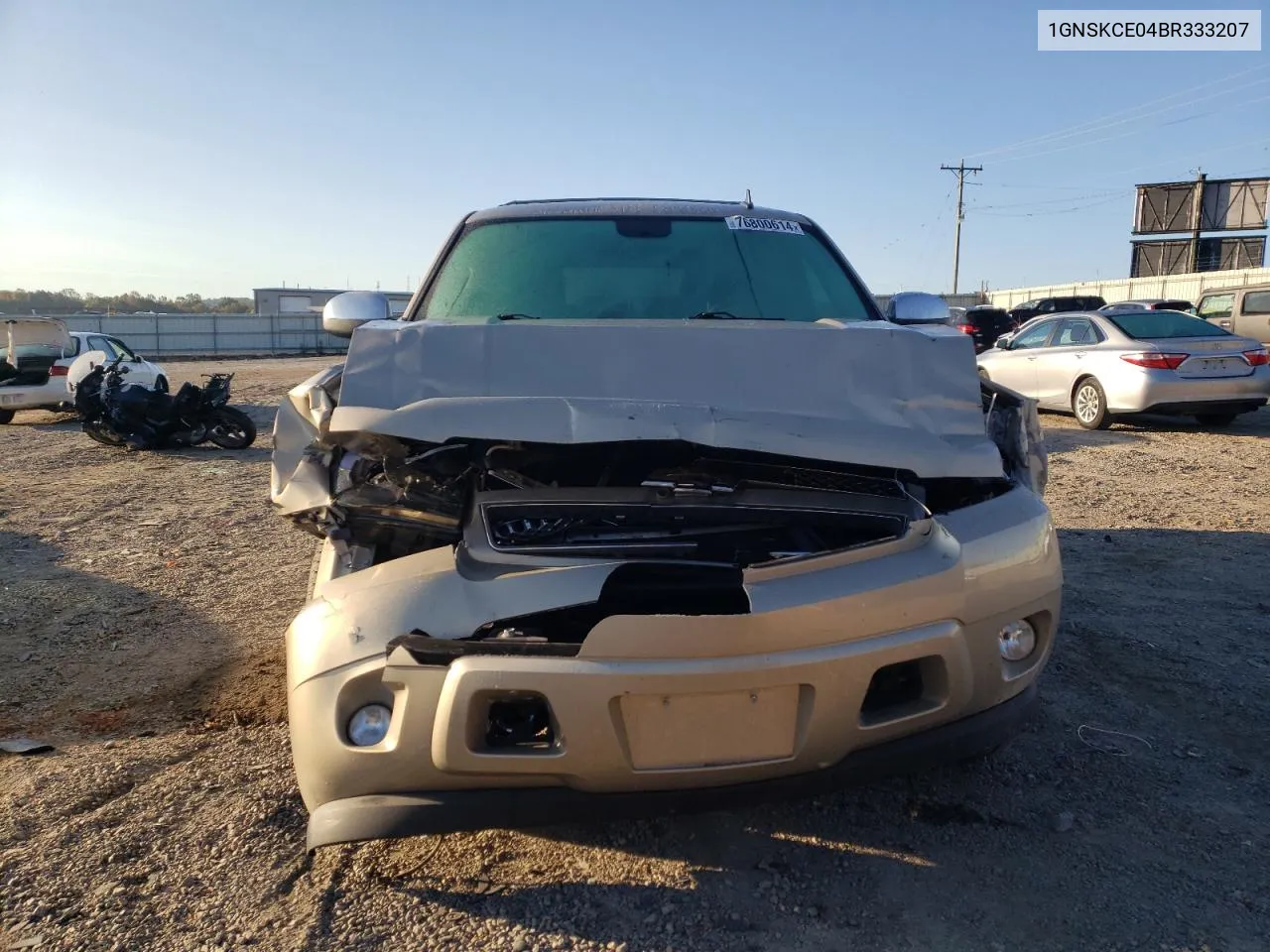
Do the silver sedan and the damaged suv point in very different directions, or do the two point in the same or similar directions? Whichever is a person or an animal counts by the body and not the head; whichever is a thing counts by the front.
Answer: very different directions

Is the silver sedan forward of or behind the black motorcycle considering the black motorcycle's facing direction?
behind

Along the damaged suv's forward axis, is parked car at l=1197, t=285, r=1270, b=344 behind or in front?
behind

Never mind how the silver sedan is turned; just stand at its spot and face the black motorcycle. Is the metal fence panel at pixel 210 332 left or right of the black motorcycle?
right

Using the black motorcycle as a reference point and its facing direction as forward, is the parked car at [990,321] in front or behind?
behind

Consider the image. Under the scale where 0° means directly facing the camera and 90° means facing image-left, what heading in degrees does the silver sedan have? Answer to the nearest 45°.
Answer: approximately 135°

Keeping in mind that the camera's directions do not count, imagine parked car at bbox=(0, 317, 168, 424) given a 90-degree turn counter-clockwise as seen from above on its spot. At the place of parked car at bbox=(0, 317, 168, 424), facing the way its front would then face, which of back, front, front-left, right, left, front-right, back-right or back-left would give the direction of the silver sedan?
back

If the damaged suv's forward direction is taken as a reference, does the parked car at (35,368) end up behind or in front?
behind

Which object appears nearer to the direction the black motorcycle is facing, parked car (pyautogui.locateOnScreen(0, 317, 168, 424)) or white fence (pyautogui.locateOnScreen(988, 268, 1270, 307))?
the parked car

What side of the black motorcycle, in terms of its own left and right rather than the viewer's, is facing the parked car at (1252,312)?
back

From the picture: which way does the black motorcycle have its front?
to the viewer's left

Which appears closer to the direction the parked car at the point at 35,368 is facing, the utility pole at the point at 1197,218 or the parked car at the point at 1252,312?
the utility pole

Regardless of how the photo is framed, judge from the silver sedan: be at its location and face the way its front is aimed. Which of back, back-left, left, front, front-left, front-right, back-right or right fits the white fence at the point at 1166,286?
front-right

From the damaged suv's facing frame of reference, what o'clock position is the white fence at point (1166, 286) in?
The white fence is roughly at 7 o'clock from the damaged suv.
